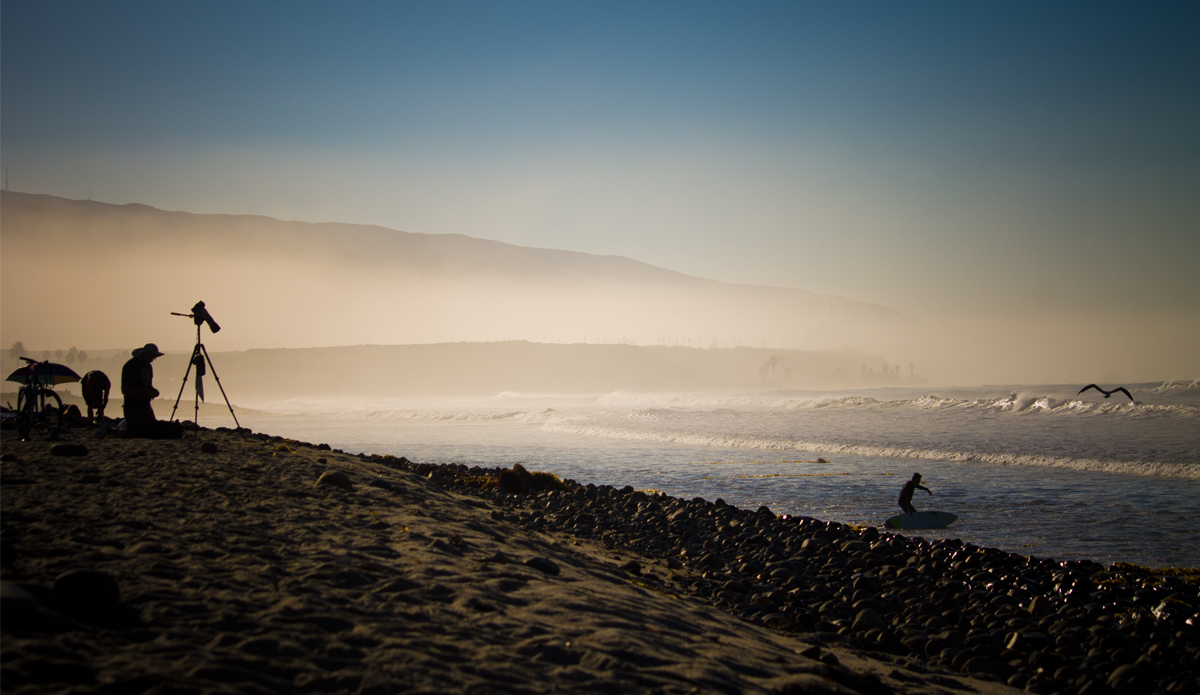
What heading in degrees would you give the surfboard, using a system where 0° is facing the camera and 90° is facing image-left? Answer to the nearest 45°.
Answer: approximately 270°

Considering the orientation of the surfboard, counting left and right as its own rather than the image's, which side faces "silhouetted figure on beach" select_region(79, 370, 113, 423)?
back

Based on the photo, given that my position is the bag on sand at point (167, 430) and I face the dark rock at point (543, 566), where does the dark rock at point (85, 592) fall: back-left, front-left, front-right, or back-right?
front-right

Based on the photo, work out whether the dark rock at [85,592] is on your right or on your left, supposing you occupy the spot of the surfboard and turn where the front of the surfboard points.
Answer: on your right

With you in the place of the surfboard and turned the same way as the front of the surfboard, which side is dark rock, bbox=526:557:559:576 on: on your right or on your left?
on your right

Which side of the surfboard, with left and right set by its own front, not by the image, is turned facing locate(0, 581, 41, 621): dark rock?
right

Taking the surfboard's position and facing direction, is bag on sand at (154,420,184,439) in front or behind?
behind

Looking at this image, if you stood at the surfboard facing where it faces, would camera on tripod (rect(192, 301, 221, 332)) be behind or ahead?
behind
